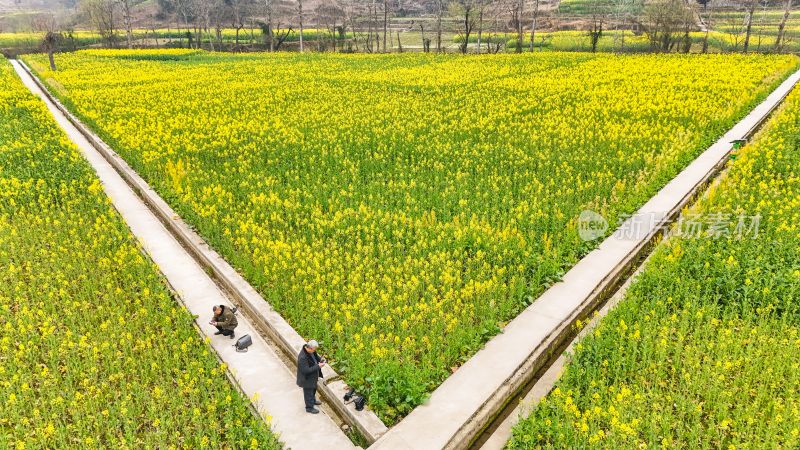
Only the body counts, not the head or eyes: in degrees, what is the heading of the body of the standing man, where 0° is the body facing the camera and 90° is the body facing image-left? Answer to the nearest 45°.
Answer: approximately 270°

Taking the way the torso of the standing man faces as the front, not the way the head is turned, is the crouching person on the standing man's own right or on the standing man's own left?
on the standing man's own left
